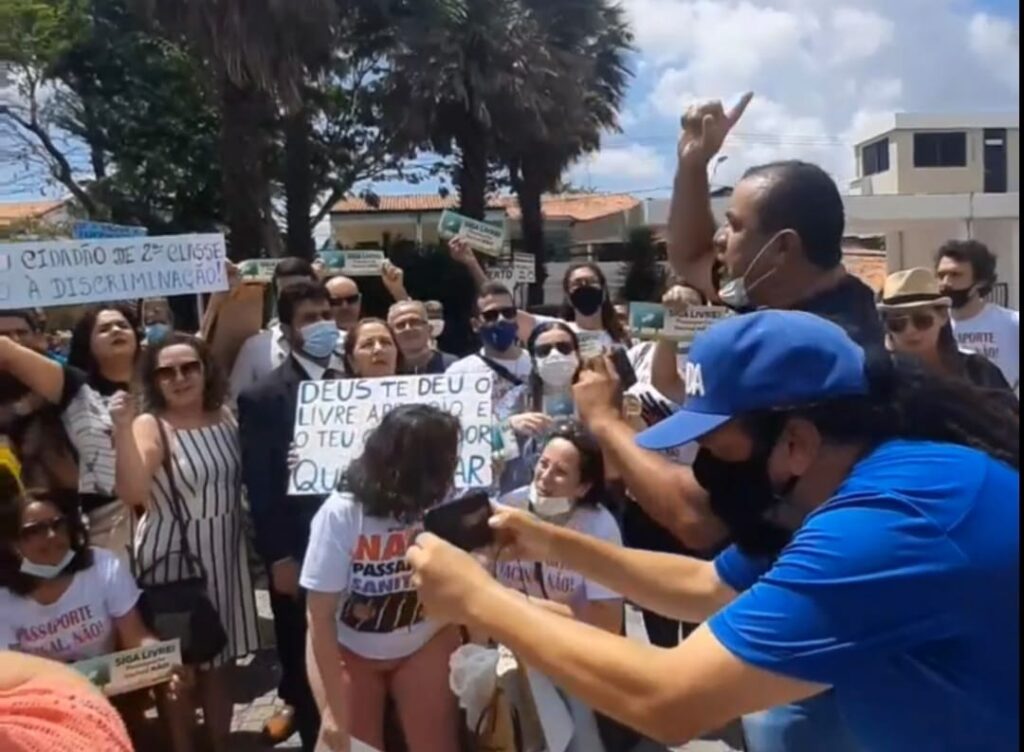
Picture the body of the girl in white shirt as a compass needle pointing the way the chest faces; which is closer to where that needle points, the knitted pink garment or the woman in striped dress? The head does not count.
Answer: the knitted pink garment

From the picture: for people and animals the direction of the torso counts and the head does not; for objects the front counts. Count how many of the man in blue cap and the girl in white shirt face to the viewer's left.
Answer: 1

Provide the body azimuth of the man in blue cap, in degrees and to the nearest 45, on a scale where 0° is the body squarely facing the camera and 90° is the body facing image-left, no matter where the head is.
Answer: approximately 90°

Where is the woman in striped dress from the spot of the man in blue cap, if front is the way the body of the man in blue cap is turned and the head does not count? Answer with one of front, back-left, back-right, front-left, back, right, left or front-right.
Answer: front-right

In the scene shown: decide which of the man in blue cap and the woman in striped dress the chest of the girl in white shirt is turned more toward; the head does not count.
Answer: the man in blue cap

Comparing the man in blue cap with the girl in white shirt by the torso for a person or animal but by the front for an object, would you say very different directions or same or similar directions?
very different directions

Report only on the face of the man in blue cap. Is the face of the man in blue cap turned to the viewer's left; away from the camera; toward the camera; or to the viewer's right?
to the viewer's left

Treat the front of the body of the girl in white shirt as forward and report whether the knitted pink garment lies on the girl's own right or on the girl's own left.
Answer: on the girl's own right

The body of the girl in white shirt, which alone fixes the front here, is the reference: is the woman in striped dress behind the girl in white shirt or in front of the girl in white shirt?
behind

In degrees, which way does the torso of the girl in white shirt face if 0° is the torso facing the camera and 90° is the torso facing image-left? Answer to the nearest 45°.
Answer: approximately 315°
